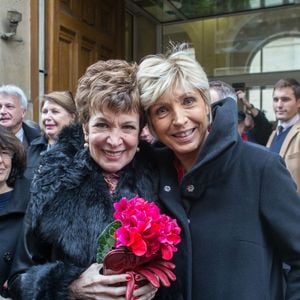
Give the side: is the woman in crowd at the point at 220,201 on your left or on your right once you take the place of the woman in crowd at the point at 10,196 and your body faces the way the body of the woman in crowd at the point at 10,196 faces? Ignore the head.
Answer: on your left

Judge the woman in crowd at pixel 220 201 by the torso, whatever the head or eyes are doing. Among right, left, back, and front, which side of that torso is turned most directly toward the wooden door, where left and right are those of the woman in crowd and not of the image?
right

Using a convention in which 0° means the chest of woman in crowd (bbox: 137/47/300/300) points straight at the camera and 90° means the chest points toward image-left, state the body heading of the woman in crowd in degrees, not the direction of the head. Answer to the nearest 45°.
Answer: approximately 45°

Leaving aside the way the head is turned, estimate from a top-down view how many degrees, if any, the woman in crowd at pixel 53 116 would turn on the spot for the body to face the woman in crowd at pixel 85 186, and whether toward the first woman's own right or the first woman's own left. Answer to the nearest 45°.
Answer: approximately 45° to the first woman's own left
